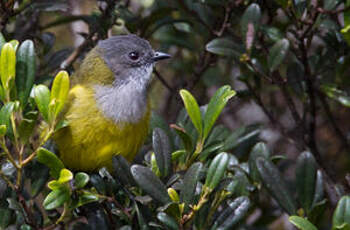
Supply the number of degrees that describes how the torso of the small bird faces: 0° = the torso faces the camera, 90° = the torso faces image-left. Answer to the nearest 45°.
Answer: approximately 315°
